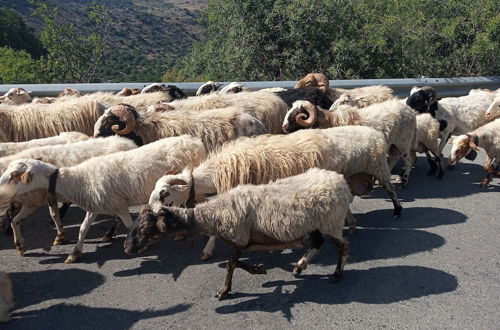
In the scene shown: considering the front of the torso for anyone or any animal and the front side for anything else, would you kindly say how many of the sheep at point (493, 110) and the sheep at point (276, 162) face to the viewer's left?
2

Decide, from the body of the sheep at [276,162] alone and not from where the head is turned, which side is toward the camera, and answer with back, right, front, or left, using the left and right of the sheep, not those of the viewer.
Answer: left

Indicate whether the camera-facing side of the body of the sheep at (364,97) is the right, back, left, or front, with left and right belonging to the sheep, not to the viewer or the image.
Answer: left

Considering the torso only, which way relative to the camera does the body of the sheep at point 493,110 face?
to the viewer's left

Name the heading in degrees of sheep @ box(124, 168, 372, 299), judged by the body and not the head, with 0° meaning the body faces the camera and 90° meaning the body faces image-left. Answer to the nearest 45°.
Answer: approximately 90°

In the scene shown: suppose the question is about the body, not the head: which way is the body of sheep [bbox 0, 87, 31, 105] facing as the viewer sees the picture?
to the viewer's left

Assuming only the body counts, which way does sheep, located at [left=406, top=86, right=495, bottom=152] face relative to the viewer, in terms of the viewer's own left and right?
facing to the left of the viewer

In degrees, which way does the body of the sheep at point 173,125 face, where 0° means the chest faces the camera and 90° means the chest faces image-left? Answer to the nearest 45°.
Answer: approximately 90°

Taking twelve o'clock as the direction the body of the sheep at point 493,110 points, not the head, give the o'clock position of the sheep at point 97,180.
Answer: the sheep at point 97,180 is roughly at 10 o'clock from the sheep at point 493,110.

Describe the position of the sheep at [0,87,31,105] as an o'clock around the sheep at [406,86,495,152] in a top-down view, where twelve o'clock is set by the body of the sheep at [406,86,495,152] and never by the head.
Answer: the sheep at [0,87,31,105] is roughly at 11 o'clock from the sheep at [406,86,495,152].

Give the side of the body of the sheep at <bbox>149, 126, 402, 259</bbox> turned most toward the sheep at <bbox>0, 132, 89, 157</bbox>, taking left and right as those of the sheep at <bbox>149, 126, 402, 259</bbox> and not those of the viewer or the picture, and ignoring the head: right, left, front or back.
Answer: front

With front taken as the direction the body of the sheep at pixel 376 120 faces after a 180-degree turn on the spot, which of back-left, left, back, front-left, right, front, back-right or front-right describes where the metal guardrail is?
left

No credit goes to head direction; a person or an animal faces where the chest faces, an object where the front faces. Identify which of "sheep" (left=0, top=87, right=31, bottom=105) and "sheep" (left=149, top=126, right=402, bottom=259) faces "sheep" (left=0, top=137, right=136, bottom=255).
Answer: "sheep" (left=149, top=126, right=402, bottom=259)

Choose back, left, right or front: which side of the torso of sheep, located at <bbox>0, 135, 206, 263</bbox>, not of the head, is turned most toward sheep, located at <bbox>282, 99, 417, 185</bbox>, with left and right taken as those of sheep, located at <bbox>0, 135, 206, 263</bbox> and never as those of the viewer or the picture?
back

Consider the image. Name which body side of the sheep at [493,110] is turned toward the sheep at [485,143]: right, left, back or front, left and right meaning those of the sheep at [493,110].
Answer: left

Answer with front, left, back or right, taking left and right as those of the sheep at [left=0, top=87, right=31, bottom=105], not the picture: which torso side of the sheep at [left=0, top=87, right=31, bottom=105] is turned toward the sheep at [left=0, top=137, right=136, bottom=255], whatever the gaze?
left

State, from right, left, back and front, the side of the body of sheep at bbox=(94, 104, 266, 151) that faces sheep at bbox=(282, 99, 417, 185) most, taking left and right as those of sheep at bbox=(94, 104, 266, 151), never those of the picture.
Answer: back

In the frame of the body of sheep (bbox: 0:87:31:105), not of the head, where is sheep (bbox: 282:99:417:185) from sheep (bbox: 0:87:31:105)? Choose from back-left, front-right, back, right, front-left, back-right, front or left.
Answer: back-left
